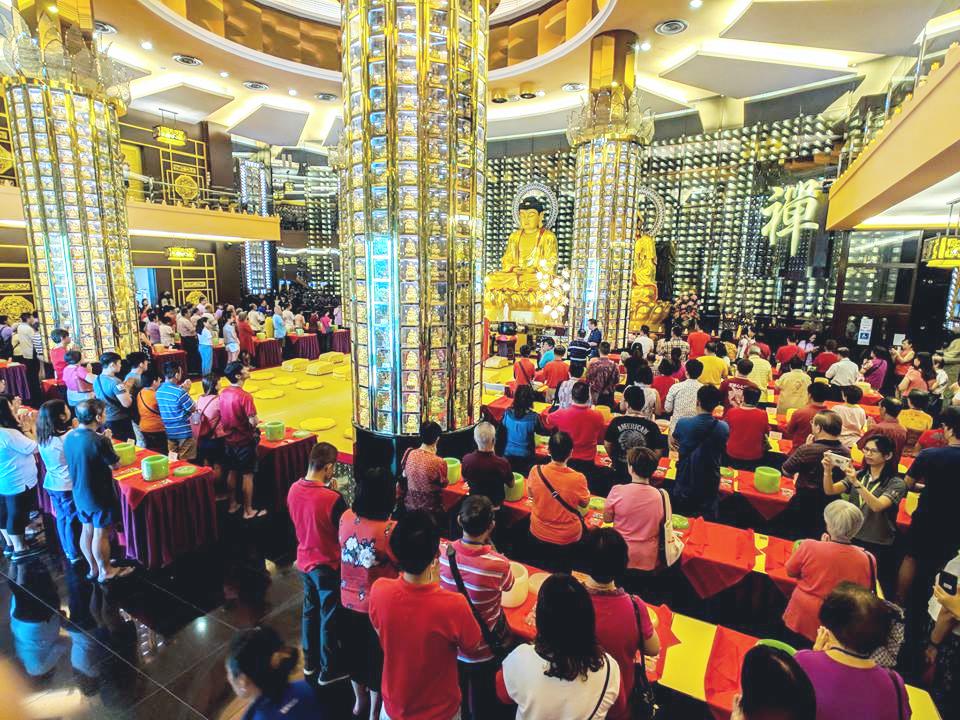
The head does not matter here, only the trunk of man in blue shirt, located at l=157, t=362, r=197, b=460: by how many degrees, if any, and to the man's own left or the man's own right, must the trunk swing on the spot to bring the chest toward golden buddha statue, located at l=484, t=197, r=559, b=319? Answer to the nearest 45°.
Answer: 0° — they already face it

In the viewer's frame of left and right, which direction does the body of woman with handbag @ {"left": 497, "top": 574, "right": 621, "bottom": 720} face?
facing away from the viewer

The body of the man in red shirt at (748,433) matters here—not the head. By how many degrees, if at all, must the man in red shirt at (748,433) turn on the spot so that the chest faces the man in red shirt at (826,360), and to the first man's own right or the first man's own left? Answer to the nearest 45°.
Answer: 0° — they already face them

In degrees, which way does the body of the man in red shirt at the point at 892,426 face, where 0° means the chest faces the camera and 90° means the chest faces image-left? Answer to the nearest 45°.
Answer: approximately 135°

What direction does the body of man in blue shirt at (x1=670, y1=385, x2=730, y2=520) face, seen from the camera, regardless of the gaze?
away from the camera

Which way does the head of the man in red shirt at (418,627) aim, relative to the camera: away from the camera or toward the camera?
away from the camera

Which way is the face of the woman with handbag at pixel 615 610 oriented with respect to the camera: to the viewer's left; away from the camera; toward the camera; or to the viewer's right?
away from the camera

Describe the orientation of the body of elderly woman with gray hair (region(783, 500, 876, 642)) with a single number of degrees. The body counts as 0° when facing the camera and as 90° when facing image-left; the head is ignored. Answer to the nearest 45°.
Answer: approximately 180°

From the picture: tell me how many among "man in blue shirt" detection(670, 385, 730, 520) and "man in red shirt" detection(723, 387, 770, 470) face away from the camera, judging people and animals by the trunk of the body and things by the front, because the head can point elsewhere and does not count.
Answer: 2

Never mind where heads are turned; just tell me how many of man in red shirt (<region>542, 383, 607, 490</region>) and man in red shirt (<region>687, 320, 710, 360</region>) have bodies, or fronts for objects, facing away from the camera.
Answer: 2

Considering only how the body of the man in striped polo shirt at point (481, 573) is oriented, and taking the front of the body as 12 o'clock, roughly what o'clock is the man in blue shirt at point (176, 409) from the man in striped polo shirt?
The man in blue shirt is roughly at 9 o'clock from the man in striped polo shirt.

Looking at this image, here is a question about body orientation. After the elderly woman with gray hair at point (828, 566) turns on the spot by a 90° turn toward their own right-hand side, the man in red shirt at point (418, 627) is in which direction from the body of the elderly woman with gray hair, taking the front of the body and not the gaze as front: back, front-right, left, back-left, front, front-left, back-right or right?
back-right

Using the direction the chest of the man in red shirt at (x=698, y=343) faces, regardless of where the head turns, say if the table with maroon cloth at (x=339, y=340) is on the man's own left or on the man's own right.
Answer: on the man's own left

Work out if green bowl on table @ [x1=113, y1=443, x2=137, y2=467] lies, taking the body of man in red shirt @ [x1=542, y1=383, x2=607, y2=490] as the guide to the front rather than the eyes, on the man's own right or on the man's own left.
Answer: on the man's own left

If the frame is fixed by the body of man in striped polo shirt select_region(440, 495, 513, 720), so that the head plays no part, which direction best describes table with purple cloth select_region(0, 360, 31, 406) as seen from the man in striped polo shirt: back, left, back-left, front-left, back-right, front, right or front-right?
left

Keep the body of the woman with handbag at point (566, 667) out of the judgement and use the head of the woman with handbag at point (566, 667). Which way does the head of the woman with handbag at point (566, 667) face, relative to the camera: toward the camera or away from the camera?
away from the camera

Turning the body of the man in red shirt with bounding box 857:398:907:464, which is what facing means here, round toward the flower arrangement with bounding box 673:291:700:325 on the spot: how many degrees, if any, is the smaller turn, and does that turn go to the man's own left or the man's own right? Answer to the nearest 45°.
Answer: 0° — they already face it
